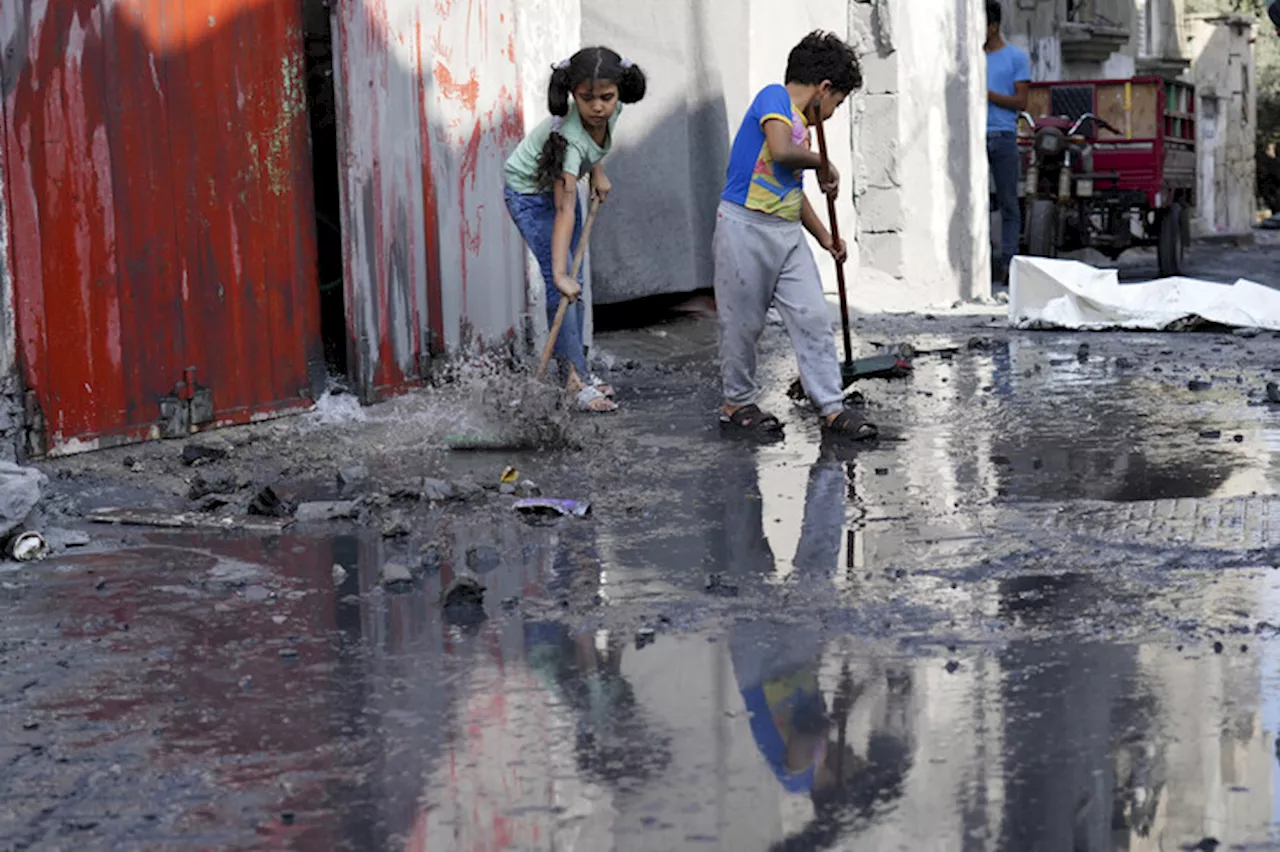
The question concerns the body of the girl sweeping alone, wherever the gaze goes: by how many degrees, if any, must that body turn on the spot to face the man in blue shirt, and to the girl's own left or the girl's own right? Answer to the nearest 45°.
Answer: approximately 90° to the girl's own left

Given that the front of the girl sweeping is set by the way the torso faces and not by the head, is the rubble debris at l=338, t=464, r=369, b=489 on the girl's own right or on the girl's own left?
on the girl's own right

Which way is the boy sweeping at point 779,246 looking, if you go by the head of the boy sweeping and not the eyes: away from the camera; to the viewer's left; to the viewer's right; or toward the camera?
to the viewer's right

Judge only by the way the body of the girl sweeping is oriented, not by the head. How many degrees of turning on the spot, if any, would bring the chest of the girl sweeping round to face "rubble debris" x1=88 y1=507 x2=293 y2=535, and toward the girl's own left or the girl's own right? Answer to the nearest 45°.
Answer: approximately 90° to the girl's own right

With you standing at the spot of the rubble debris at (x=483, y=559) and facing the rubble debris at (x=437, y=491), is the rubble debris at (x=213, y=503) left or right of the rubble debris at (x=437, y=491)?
left

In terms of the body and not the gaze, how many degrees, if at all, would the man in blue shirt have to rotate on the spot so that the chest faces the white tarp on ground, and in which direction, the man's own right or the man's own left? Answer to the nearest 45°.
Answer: approximately 45° to the man's own left
